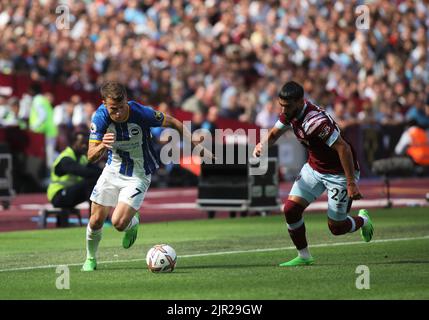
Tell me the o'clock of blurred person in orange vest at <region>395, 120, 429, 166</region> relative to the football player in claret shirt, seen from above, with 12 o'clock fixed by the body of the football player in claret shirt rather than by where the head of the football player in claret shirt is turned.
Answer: The blurred person in orange vest is roughly at 5 o'clock from the football player in claret shirt.

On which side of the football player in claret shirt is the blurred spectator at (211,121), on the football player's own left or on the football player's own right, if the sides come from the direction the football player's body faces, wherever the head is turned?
on the football player's own right

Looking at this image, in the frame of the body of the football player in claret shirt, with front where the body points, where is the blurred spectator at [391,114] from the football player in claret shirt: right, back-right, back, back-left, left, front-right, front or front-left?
back-right

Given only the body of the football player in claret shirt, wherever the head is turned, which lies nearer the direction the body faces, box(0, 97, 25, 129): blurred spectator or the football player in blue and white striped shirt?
the football player in blue and white striped shirt

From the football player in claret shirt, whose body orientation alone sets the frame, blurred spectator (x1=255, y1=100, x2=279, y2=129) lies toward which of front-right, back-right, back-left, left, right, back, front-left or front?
back-right

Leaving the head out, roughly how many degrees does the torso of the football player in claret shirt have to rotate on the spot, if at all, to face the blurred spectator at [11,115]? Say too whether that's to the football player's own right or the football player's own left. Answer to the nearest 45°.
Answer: approximately 90° to the football player's own right

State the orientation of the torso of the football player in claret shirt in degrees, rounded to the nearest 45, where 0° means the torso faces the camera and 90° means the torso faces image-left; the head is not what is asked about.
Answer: approximately 45°

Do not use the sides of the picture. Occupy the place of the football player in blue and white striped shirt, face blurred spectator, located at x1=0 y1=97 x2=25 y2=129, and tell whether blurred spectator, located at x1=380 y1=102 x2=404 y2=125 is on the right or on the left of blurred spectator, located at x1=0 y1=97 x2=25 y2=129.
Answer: right

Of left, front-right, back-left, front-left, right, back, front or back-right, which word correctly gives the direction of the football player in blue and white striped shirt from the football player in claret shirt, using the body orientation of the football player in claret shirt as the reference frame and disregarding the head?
front-right

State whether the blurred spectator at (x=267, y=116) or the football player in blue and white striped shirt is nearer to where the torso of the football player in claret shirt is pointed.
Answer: the football player in blue and white striped shirt

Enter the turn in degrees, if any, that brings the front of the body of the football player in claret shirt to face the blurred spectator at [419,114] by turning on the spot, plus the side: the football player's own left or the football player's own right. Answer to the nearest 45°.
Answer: approximately 135° to the football player's own right
